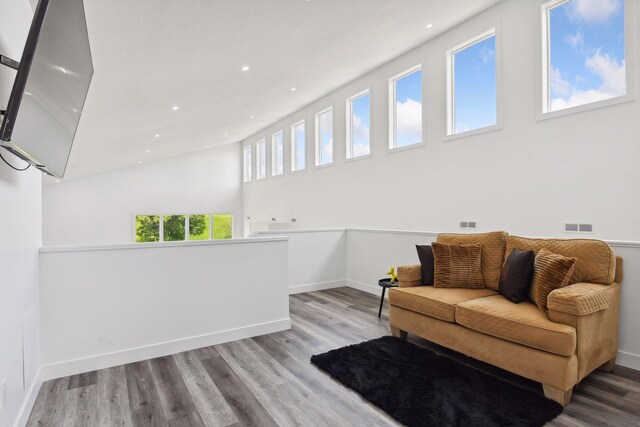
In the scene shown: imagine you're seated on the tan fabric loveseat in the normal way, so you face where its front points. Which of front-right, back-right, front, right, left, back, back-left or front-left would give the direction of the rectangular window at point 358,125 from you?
right

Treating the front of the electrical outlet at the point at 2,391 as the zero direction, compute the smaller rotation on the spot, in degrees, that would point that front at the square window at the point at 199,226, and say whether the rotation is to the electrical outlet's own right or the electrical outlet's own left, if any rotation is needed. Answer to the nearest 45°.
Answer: approximately 45° to the electrical outlet's own left

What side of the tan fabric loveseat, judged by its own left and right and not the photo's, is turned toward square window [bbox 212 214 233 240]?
right

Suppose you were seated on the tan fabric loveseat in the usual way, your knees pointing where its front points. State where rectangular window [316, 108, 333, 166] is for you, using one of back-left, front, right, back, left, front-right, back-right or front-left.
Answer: right

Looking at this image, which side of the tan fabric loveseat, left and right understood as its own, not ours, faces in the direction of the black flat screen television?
front

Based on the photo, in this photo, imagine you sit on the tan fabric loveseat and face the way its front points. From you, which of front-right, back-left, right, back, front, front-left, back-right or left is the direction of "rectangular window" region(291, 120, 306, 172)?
right

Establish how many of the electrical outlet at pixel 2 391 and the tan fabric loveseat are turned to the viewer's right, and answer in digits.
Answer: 1

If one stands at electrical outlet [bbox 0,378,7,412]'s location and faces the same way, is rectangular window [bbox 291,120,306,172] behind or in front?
in front

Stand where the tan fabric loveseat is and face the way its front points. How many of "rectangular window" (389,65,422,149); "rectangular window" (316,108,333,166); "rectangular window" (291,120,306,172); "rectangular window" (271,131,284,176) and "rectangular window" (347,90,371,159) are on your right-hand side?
5

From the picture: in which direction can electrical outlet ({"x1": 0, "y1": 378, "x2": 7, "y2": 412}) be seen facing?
to the viewer's right

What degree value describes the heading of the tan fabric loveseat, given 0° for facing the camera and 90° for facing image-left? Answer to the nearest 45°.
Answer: approximately 45°
